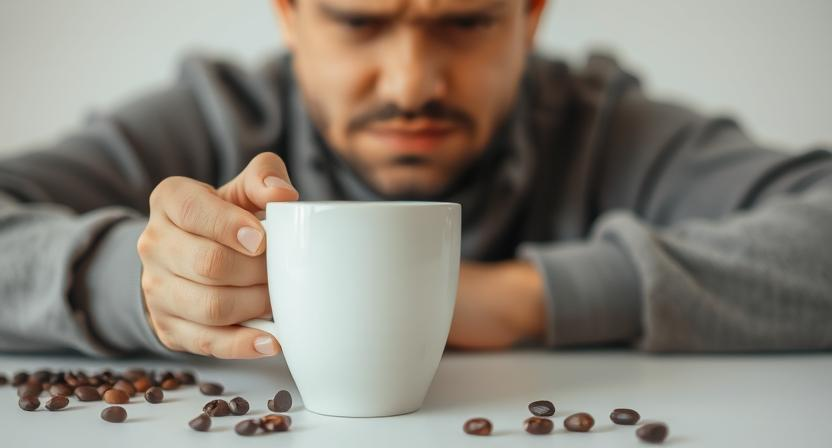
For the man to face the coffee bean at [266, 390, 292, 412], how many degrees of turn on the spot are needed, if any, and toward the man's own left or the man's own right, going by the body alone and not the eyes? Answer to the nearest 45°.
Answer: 0° — they already face it

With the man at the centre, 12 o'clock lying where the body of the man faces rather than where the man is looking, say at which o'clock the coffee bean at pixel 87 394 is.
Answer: The coffee bean is roughly at 1 o'clock from the man.

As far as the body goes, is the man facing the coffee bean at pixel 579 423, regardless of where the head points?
yes

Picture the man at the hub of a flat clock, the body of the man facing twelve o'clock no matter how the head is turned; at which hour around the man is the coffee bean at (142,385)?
The coffee bean is roughly at 1 o'clock from the man.

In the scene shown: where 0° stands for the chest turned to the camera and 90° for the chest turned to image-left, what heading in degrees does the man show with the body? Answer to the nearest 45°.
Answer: approximately 0°

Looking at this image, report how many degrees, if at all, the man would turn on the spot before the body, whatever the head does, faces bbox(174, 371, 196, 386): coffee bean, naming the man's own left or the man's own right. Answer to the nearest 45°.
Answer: approximately 45° to the man's own right

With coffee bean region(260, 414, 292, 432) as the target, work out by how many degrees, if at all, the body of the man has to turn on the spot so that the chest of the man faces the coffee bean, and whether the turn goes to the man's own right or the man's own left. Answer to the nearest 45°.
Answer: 0° — they already face it

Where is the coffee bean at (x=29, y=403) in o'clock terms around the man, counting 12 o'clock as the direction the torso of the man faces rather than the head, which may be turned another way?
The coffee bean is roughly at 1 o'clock from the man.
